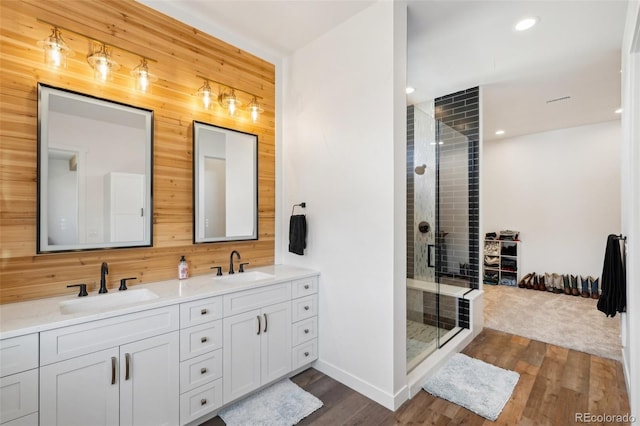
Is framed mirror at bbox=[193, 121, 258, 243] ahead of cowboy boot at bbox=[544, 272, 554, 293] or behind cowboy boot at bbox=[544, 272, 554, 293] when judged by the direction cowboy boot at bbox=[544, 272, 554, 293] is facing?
ahead

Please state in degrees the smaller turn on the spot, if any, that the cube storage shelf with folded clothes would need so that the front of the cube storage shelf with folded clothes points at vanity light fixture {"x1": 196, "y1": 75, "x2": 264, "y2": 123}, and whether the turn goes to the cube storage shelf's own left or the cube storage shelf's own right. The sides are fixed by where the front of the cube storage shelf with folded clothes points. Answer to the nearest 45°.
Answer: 0° — it already faces it

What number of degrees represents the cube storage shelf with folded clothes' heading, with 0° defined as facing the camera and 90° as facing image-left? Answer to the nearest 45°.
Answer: approximately 0°

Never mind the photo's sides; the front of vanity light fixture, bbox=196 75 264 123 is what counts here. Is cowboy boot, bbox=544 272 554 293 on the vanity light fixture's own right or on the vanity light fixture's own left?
on the vanity light fixture's own left

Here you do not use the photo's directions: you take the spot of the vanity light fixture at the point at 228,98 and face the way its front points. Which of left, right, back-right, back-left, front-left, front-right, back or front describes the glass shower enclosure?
front-left

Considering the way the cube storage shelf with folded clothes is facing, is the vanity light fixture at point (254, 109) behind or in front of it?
in front
